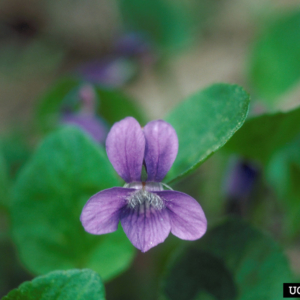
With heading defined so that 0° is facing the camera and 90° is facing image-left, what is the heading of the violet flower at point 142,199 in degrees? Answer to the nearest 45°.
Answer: approximately 0°

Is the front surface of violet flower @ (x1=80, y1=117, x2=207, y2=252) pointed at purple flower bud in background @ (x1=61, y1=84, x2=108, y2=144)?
no

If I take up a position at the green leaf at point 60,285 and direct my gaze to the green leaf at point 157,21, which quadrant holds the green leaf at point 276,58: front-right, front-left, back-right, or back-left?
front-right

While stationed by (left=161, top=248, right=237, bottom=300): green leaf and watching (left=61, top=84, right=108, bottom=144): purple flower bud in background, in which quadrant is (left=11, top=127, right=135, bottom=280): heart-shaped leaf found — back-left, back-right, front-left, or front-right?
front-left
